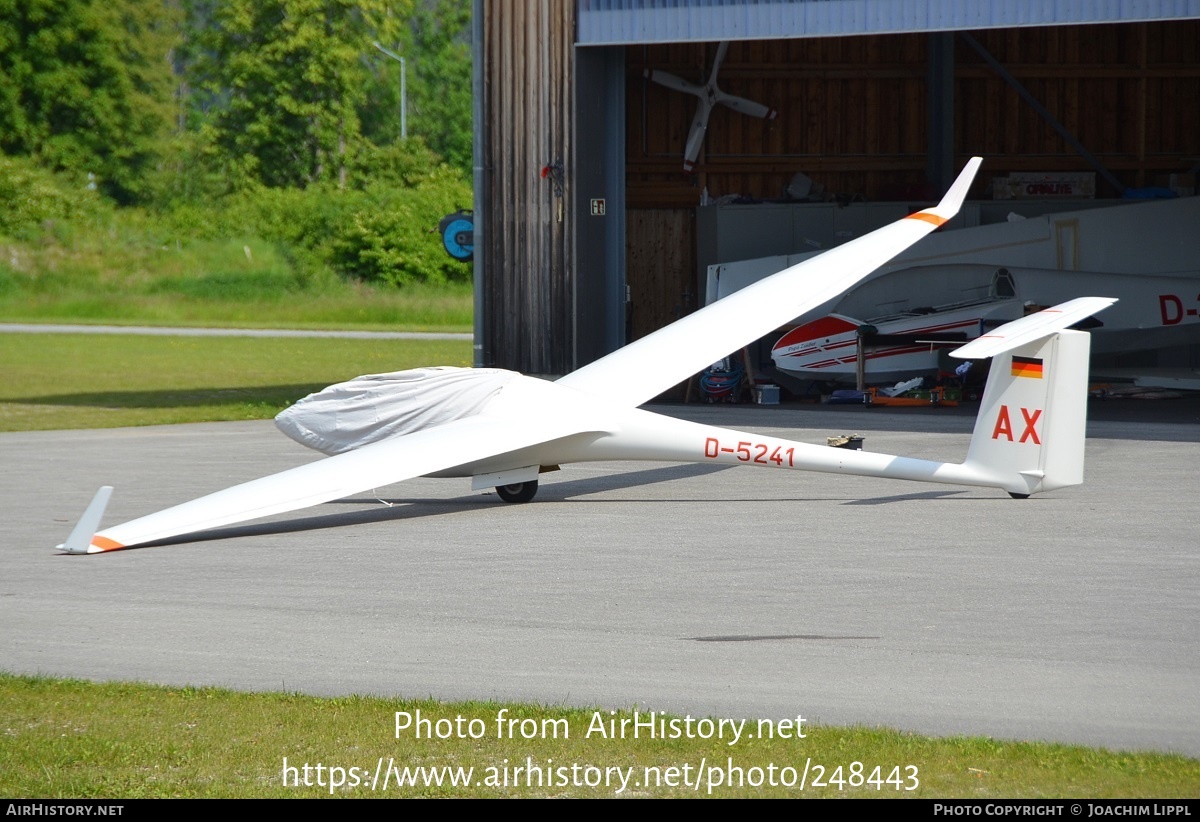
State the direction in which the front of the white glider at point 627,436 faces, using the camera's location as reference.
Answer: facing away from the viewer and to the left of the viewer
